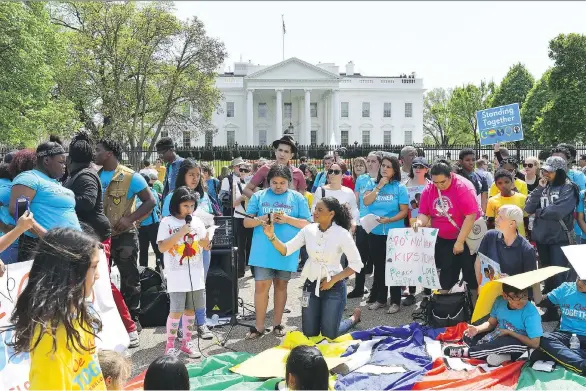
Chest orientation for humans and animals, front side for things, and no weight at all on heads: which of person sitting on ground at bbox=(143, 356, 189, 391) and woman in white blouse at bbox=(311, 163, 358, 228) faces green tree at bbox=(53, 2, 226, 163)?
the person sitting on ground

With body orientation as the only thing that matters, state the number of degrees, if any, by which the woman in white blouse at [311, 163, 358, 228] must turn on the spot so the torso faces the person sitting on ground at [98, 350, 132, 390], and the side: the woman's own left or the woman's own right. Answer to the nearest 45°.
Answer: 0° — they already face them

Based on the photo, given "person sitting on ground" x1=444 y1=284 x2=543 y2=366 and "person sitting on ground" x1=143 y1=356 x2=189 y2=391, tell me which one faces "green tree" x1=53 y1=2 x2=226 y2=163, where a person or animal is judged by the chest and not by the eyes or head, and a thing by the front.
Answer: "person sitting on ground" x1=143 y1=356 x2=189 y2=391

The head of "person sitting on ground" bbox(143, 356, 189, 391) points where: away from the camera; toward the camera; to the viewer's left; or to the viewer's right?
away from the camera

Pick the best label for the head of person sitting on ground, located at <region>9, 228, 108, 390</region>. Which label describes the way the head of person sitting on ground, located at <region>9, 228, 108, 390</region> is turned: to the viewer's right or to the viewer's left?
to the viewer's right

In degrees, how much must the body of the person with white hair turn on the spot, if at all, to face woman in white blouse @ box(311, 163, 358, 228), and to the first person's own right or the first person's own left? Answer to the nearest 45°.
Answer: approximately 90° to the first person's own right

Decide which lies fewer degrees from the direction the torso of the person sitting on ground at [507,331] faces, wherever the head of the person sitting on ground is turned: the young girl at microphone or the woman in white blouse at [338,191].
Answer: the young girl at microphone

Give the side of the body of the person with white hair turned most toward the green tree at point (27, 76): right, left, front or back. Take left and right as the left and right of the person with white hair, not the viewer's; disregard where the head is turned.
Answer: right
